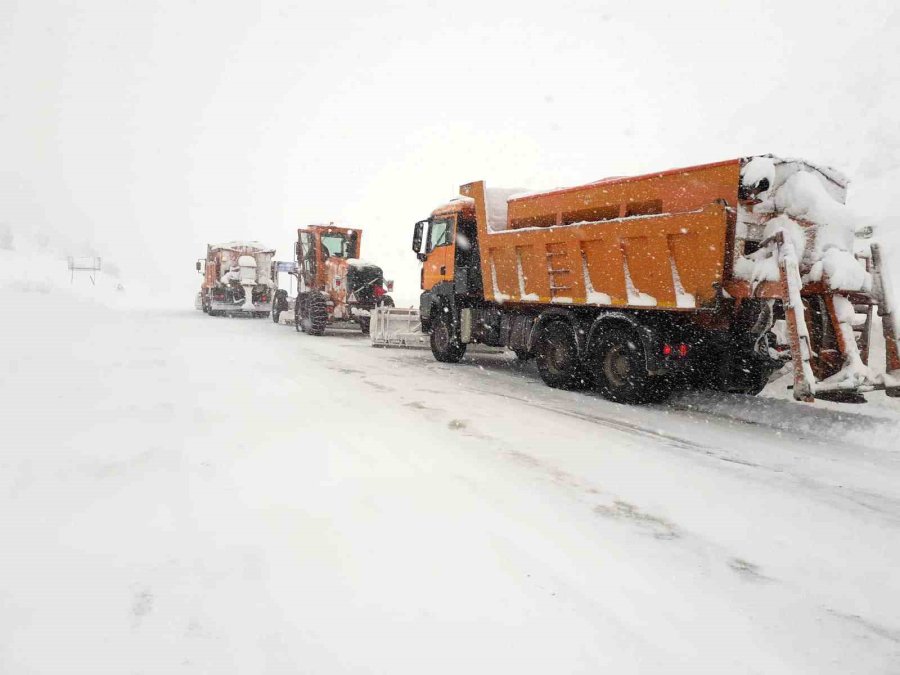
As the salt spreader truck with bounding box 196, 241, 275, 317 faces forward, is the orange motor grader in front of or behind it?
behind

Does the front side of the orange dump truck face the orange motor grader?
yes

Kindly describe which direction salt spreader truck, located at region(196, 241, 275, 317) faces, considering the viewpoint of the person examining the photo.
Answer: facing away from the viewer

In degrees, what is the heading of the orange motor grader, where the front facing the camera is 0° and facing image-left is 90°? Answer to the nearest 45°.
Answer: approximately 135°

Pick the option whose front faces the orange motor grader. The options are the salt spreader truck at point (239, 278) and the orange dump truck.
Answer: the orange dump truck

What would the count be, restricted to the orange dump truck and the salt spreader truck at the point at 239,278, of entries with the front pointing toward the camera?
0

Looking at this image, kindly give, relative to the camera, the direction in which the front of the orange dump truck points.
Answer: facing away from the viewer and to the left of the viewer

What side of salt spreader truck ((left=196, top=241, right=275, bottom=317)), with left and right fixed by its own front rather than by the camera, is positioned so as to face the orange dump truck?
back

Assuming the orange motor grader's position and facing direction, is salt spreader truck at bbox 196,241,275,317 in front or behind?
in front

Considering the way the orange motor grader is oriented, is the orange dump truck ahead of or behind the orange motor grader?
behind

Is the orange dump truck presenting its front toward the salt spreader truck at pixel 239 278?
yes

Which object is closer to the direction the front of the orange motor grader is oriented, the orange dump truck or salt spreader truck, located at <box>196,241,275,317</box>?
the salt spreader truck
